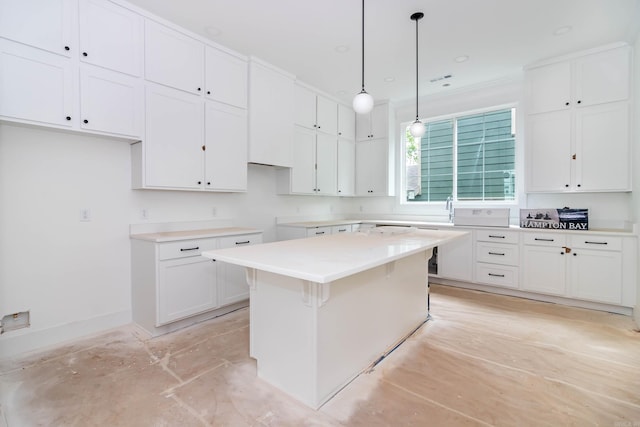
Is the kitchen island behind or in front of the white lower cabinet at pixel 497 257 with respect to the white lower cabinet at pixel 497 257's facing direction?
in front

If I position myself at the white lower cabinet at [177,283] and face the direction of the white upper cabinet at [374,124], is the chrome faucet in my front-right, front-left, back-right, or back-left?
front-right

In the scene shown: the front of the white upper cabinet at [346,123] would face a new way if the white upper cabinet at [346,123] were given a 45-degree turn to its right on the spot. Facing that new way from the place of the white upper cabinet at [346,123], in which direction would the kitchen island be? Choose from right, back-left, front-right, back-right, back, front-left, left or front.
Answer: front

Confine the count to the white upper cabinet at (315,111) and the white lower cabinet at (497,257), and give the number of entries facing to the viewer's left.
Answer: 0

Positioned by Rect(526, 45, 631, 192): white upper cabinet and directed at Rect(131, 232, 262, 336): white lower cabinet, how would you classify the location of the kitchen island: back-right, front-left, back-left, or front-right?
front-left

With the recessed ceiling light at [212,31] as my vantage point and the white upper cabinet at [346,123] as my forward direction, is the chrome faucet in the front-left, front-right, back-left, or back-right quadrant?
front-right

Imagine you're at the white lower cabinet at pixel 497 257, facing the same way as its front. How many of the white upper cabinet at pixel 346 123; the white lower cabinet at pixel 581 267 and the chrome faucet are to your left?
1

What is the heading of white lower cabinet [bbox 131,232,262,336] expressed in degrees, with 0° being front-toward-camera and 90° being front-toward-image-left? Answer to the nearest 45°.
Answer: approximately 315°

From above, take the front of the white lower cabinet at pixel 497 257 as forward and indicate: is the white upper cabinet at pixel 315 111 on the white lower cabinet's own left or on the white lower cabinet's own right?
on the white lower cabinet's own right

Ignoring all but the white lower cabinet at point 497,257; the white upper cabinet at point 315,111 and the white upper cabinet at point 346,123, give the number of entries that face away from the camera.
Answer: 0

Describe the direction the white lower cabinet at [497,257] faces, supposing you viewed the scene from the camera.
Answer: facing the viewer

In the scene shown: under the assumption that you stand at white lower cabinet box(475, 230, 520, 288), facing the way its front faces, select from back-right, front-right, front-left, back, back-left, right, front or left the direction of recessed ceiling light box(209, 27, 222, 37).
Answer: front-right

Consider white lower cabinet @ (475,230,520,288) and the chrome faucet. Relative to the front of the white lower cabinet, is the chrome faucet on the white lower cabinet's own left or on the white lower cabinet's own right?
on the white lower cabinet's own right

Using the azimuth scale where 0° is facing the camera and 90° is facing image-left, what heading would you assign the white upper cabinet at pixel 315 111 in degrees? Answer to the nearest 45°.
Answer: approximately 315°

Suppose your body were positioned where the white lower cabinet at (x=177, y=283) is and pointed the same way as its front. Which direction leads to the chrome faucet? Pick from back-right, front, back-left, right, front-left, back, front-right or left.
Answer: front-left
